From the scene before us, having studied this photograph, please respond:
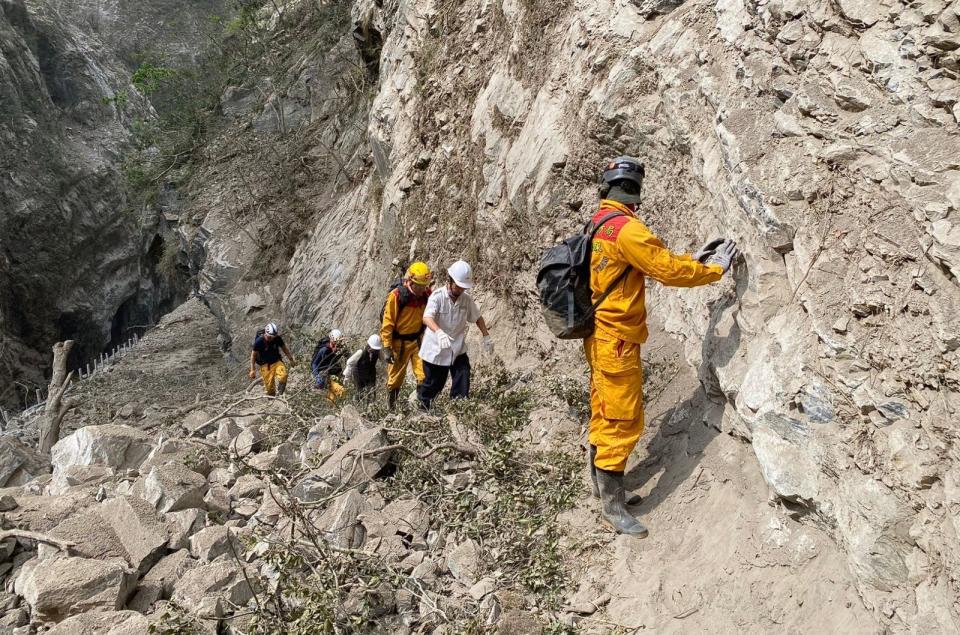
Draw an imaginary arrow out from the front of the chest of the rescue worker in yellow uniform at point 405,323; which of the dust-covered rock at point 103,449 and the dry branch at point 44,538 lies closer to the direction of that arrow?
the dry branch

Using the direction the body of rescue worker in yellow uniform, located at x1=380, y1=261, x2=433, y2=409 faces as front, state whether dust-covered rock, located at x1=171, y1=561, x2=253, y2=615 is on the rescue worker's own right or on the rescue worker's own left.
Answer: on the rescue worker's own right

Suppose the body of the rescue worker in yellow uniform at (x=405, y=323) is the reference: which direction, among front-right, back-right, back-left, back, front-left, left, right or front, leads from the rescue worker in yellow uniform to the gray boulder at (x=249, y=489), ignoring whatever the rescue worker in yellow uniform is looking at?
right

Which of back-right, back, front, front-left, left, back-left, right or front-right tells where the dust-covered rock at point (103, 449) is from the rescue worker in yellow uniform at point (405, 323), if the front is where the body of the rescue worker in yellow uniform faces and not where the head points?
back-right

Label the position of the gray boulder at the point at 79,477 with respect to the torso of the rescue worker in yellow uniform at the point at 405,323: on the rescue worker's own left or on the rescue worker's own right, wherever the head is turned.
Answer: on the rescue worker's own right

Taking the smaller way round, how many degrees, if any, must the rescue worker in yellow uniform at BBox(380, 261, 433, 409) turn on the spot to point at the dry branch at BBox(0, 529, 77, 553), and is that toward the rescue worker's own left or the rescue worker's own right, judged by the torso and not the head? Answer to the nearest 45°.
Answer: approximately 90° to the rescue worker's own right

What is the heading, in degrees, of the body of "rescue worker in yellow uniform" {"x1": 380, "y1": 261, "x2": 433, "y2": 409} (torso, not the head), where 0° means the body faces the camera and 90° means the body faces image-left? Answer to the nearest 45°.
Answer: approximately 315°

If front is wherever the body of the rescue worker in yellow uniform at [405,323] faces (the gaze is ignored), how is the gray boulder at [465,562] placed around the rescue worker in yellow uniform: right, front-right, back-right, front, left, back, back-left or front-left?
front-right

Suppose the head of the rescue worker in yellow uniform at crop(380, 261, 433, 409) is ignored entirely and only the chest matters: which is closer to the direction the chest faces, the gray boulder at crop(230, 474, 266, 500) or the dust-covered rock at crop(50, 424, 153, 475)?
the gray boulder

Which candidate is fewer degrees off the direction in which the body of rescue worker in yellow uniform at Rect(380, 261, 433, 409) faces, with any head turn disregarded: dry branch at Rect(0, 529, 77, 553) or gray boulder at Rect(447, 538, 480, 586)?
the gray boulder
